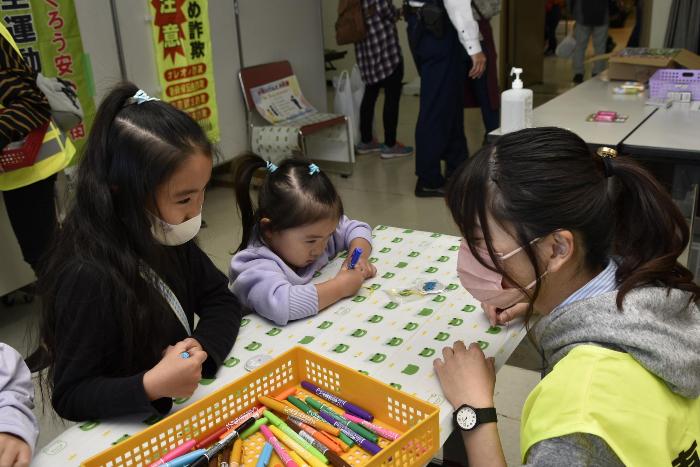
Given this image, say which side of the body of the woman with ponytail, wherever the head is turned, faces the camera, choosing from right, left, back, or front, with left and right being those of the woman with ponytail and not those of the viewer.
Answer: left

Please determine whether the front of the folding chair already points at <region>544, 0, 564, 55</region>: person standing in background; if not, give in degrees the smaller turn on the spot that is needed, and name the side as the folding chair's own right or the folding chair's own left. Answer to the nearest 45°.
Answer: approximately 90° to the folding chair's own left

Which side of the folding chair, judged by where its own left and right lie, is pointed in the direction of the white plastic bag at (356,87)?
left

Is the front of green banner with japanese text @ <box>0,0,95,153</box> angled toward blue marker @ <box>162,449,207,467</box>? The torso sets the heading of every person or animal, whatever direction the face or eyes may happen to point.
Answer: yes

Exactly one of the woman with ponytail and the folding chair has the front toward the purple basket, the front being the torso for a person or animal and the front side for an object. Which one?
the folding chair

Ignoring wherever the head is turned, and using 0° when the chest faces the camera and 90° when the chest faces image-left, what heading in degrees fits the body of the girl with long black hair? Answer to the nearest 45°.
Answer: approximately 315°

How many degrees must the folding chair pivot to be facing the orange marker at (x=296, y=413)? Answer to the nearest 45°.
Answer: approximately 45° to its right

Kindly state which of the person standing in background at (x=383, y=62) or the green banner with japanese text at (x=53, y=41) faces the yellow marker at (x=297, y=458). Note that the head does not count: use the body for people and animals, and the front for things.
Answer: the green banner with japanese text

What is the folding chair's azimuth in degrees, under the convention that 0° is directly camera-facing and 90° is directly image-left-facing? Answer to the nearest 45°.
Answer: approximately 315°

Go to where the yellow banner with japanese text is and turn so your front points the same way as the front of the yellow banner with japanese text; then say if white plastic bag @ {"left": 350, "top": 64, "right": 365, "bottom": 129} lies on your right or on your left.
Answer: on your left

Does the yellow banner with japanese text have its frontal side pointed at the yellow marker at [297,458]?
yes
